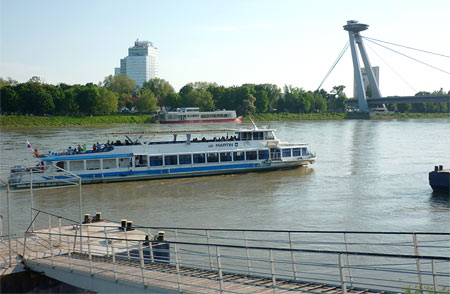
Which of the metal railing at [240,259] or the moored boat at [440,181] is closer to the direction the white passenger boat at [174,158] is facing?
the moored boat

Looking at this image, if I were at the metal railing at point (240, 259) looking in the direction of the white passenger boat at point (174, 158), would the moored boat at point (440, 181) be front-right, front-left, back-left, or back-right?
front-right

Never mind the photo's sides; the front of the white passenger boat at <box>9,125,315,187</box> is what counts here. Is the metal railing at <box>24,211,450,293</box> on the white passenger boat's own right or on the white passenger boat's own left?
on the white passenger boat's own right

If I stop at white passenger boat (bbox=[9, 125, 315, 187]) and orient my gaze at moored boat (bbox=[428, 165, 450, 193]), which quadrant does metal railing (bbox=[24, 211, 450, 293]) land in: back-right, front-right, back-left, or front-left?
front-right

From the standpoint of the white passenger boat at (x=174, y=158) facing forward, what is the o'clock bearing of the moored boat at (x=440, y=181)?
The moored boat is roughly at 1 o'clock from the white passenger boat.

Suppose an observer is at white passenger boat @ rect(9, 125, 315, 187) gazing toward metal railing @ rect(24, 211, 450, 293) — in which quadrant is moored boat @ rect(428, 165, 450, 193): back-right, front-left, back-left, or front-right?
front-left

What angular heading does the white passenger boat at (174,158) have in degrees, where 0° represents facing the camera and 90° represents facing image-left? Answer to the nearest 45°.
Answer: approximately 270°
